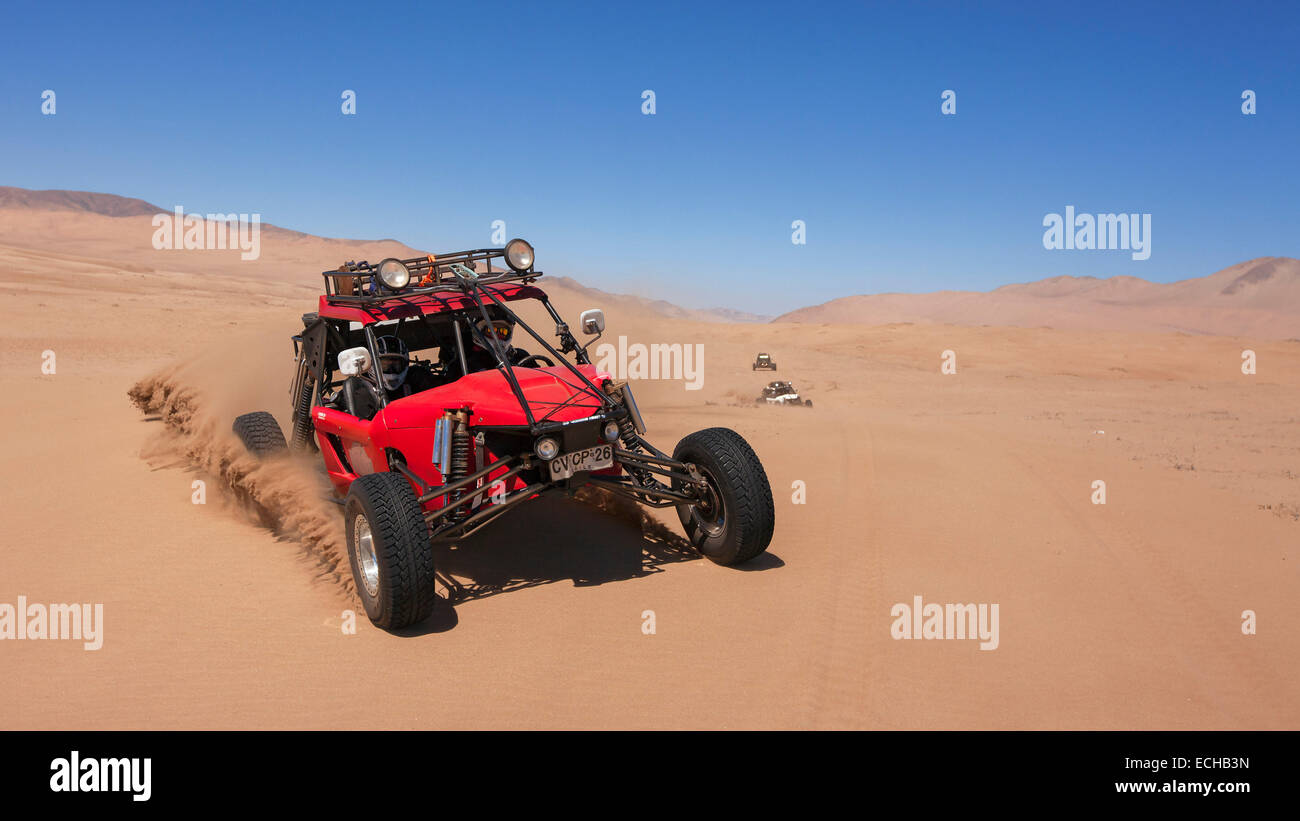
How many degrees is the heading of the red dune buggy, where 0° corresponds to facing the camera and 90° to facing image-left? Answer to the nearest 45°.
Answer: approximately 315°

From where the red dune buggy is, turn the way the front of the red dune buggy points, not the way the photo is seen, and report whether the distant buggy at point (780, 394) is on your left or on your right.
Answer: on your left
